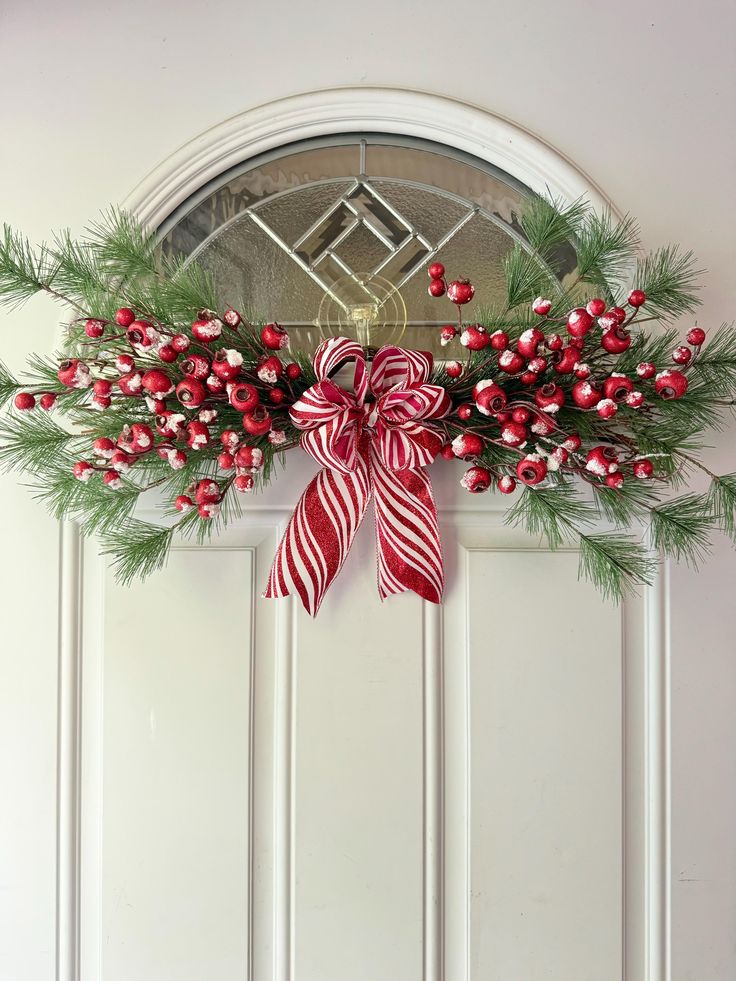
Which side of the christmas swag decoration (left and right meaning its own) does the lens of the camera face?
front

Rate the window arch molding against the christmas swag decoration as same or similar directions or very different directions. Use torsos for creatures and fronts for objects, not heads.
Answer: same or similar directions

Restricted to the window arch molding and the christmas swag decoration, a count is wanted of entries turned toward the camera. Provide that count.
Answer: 2

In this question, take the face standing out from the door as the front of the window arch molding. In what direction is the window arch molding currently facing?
toward the camera
